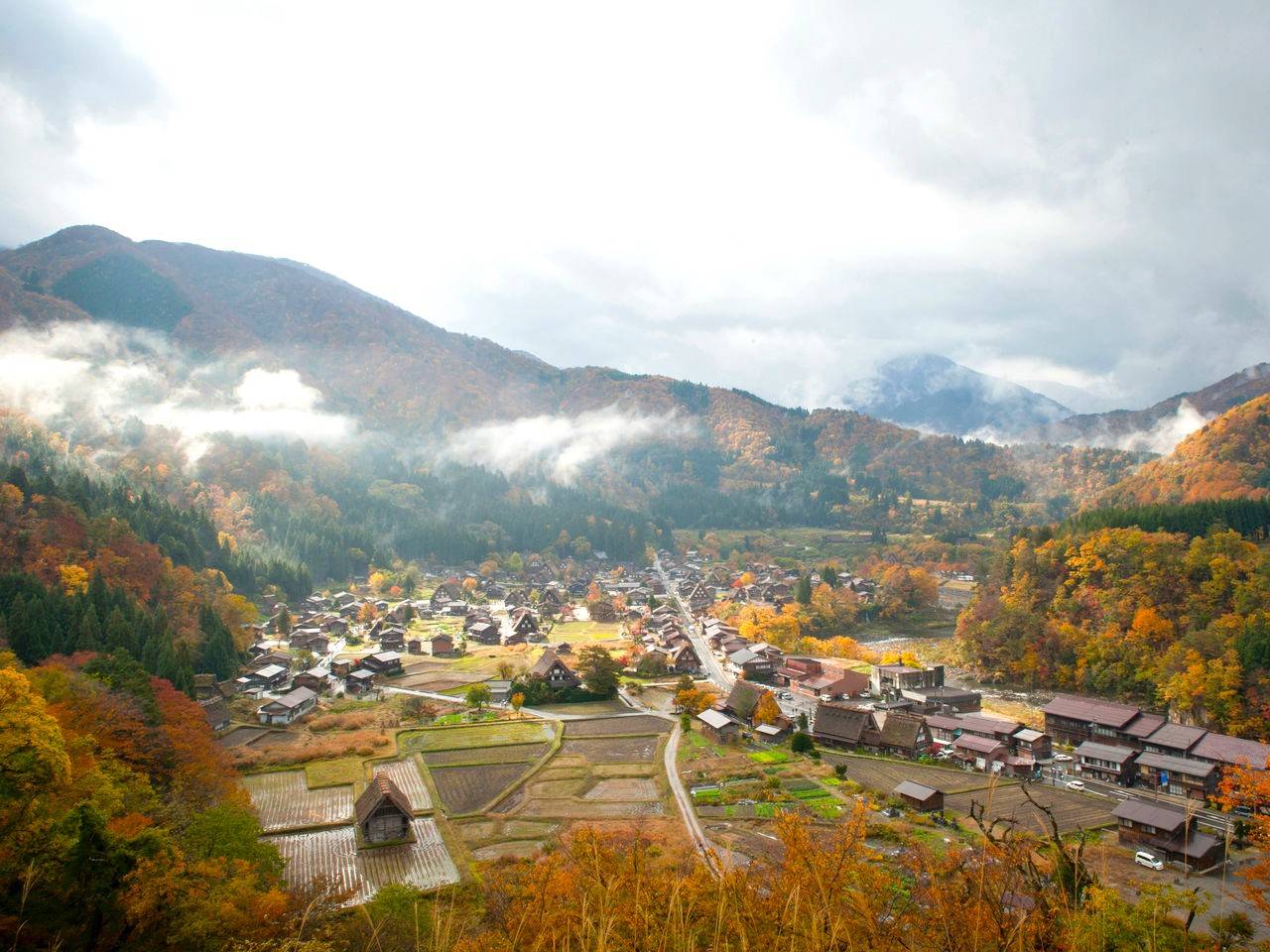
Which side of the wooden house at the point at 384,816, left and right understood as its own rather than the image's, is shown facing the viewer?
front

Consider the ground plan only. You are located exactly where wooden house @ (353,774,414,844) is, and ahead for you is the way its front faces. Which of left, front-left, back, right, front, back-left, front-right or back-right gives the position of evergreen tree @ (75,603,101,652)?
back-right

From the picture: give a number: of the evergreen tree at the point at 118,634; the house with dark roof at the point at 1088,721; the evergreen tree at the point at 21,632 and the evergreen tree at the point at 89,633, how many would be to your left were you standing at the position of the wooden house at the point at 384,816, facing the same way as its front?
1

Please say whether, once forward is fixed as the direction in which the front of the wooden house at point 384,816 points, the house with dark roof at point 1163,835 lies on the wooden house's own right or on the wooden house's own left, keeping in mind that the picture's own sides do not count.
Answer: on the wooden house's own left

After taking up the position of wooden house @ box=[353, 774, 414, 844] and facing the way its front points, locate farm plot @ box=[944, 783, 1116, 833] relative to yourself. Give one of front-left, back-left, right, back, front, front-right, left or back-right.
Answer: left

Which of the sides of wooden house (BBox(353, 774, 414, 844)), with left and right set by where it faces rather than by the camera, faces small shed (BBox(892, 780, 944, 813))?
left

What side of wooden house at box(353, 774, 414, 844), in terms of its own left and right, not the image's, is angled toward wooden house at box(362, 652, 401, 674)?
back

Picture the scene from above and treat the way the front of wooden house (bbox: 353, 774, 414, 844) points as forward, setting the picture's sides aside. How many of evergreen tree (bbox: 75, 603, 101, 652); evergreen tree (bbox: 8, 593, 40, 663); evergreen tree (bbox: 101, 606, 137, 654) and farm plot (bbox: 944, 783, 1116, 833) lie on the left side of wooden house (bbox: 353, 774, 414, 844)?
1

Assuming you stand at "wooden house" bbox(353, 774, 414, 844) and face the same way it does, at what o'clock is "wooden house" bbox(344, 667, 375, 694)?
"wooden house" bbox(344, 667, 375, 694) is roughly at 6 o'clock from "wooden house" bbox(353, 774, 414, 844).

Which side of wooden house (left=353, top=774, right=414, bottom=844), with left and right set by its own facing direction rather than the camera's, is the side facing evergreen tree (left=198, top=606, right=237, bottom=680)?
back

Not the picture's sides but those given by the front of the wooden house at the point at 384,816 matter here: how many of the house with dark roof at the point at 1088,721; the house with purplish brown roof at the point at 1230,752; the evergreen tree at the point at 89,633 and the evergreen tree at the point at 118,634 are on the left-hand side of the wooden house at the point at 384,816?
2

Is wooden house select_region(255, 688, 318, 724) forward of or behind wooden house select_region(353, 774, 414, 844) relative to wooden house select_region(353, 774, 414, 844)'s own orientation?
behind

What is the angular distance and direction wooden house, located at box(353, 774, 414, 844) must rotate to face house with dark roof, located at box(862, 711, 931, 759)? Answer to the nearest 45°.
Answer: approximately 90° to its left

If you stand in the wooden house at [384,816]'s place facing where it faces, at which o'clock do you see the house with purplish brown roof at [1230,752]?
The house with purplish brown roof is roughly at 9 o'clock from the wooden house.
